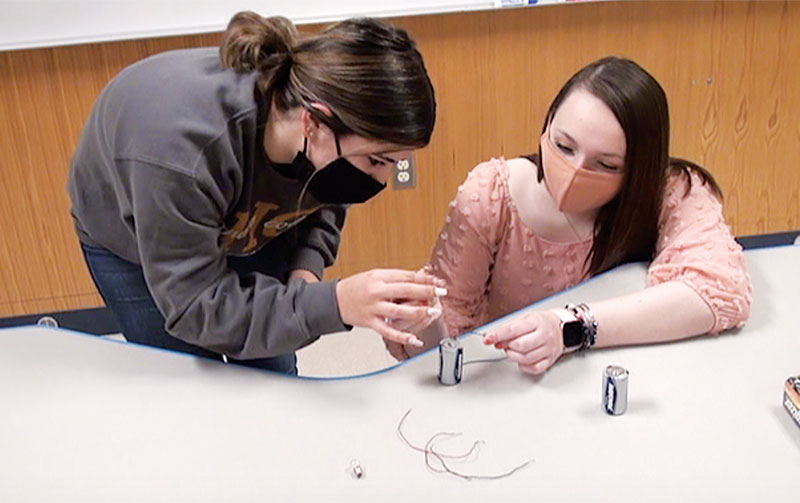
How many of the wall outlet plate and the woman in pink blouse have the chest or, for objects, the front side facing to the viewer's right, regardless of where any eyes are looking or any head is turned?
0

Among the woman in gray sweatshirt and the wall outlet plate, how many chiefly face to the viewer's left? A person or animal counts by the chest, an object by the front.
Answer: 0

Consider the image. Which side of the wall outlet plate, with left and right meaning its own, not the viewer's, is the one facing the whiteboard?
right

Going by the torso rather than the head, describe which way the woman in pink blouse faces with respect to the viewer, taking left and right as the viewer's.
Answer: facing the viewer and to the left of the viewer

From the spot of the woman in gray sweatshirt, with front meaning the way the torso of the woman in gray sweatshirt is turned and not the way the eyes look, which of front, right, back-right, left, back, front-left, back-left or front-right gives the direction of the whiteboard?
back-left

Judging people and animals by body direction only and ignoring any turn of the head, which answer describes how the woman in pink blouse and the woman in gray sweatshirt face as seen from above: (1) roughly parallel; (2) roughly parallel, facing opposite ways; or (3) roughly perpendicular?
roughly perpendicular

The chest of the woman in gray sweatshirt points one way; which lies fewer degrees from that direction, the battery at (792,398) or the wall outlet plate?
the battery

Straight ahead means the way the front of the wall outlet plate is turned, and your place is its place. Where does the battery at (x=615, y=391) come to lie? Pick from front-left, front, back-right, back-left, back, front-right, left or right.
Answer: front

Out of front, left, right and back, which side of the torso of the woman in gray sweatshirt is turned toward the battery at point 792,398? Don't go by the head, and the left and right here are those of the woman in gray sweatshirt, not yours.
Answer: front

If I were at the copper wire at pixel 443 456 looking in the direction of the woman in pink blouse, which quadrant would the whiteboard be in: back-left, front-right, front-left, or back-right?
front-left

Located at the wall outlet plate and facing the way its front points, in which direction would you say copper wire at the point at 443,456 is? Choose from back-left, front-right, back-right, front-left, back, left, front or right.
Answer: front

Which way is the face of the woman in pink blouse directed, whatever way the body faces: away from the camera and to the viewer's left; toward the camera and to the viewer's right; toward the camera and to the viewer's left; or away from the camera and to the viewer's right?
toward the camera and to the viewer's left

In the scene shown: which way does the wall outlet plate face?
toward the camera
